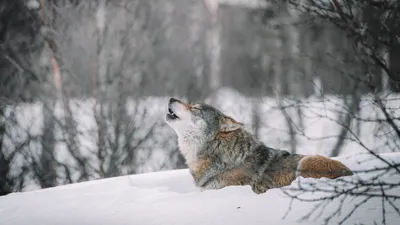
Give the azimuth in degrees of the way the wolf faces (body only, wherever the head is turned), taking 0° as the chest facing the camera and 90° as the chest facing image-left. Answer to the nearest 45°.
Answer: approximately 90°
